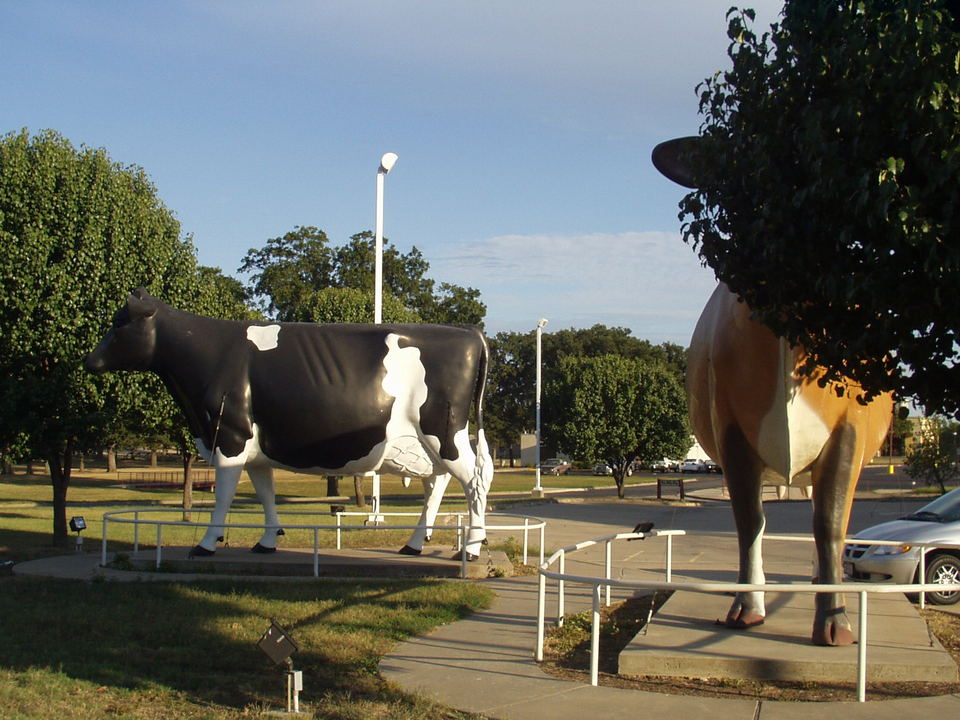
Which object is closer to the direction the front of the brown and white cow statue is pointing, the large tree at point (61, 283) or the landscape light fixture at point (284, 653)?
the landscape light fixture

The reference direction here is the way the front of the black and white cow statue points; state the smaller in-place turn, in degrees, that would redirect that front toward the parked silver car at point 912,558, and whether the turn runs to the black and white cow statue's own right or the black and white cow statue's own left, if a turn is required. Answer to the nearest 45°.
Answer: approximately 180°

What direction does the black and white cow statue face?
to the viewer's left

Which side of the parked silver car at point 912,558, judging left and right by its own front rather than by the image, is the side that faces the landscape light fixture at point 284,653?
front

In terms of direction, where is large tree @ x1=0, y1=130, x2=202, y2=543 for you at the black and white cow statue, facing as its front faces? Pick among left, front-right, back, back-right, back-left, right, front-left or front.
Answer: front-right

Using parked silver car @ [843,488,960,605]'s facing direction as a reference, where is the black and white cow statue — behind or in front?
in front

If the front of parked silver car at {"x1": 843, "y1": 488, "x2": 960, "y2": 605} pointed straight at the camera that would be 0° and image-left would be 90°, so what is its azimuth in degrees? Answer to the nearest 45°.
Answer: approximately 45°

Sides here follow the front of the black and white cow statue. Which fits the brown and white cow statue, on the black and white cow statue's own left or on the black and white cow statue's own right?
on the black and white cow statue's own left

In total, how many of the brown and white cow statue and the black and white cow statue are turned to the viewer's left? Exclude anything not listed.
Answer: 1

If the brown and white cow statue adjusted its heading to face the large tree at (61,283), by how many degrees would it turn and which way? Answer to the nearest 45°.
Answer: approximately 135° to its right

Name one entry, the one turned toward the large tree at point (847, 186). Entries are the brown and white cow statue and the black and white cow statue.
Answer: the brown and white cow statue

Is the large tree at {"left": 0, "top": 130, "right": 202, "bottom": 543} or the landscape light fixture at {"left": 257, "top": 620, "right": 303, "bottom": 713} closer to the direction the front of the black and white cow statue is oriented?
the large tree

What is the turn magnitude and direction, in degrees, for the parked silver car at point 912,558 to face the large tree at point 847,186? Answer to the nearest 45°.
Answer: approximately 45° to its left
